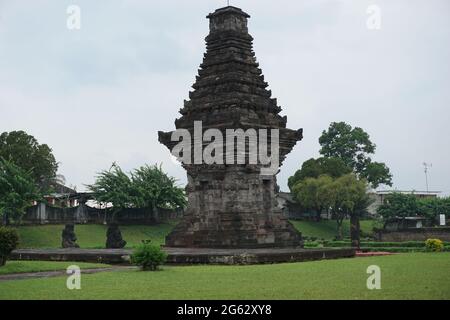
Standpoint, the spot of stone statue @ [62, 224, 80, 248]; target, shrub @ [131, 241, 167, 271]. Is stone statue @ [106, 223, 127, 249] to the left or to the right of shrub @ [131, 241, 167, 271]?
left

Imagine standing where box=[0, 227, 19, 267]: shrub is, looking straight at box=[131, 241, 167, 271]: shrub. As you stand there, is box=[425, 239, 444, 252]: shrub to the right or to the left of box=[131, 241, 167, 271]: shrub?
left

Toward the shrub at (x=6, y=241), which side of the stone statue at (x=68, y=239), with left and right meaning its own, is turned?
right

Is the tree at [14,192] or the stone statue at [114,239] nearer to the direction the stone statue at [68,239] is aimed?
the stone statue
